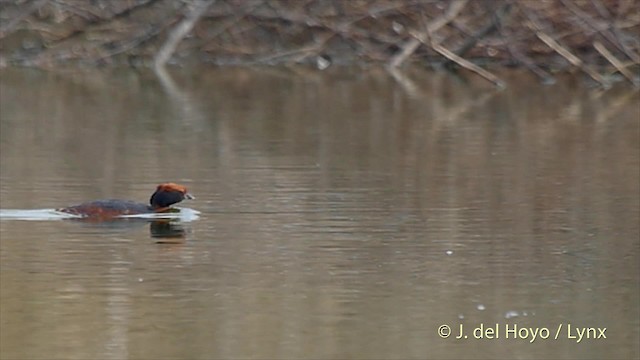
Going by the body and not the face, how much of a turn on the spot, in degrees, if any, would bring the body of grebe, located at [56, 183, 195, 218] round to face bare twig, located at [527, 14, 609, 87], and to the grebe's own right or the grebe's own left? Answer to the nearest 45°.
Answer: approximately 45° to the grebe's own left

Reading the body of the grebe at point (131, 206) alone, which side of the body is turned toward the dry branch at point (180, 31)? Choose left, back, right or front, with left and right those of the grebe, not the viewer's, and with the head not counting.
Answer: left

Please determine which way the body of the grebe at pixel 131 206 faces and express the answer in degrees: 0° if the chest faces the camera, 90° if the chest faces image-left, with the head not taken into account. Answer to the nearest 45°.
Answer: approximately 270°

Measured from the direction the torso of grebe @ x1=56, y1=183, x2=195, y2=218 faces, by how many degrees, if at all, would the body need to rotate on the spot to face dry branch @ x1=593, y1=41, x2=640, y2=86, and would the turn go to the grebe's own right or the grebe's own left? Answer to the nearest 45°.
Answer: approximately 45° to the grebe's own left

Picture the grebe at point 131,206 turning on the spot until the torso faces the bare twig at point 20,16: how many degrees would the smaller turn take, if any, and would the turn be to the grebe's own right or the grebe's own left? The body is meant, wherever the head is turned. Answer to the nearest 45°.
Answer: approximately 90° to the grebe's own left
